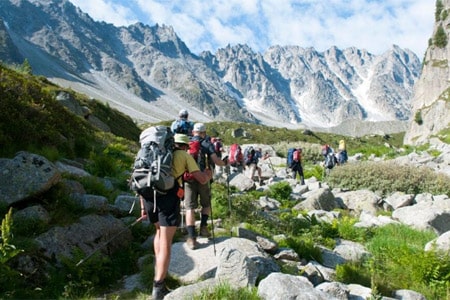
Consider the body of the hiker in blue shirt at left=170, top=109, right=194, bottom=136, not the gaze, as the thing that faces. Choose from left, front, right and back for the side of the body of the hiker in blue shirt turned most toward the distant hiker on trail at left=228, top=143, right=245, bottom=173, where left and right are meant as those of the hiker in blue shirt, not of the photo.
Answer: front

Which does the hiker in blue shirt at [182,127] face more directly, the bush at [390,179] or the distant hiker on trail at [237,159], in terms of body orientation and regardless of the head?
the distant hiker on trail

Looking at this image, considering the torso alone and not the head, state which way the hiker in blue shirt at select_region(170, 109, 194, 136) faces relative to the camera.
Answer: away from the camera

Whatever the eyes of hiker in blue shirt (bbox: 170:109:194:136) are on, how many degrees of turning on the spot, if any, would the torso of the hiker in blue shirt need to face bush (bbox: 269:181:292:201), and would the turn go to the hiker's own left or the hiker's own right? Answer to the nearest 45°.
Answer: approximately 45° to the hiker's own right

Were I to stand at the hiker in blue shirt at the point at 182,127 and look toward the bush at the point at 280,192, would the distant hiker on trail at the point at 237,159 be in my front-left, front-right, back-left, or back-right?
front-left

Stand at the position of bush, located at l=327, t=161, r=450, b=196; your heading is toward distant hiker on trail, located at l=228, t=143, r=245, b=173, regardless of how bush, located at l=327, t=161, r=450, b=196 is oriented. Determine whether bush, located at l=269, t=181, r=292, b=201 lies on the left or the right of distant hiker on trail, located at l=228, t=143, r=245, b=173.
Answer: left

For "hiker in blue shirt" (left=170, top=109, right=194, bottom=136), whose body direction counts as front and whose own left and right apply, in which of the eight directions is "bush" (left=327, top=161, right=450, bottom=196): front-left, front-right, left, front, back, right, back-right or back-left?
front-right
